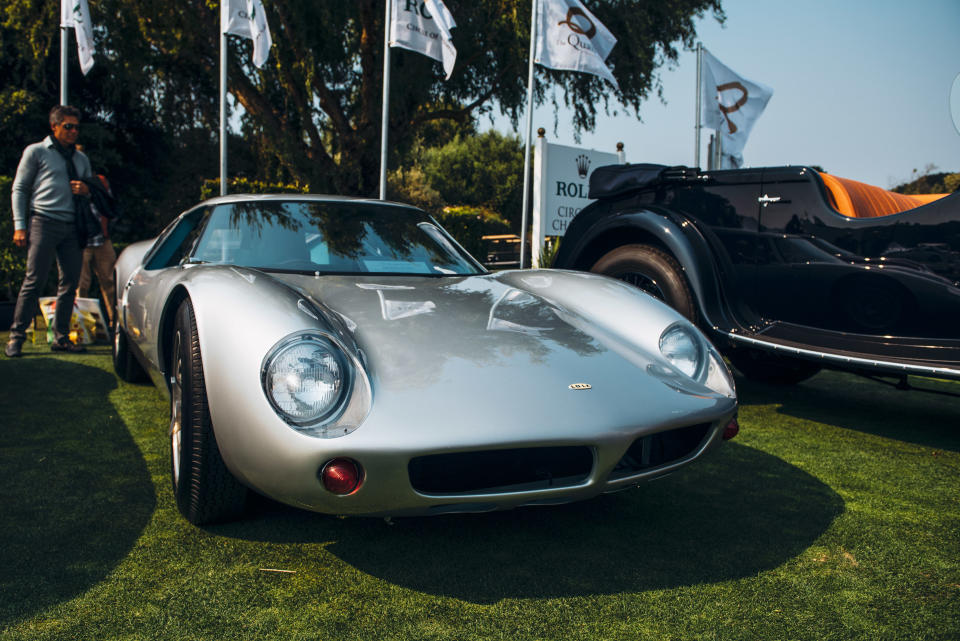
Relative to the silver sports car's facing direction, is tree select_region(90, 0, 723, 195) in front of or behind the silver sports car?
behind

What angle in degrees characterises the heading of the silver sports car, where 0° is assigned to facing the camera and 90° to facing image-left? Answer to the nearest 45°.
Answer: approximately 315°

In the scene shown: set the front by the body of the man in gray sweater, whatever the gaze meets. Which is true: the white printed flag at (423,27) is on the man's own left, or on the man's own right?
on the man's own left

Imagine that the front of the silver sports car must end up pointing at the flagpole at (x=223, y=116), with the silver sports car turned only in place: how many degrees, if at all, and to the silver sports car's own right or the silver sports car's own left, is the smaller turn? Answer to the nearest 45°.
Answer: approximately 135° to the silver sports car's own left

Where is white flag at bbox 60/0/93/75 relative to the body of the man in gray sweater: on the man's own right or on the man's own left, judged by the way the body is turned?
on the man's own left

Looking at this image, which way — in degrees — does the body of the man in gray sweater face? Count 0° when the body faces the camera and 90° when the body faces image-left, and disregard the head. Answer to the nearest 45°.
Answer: approximately 315°
